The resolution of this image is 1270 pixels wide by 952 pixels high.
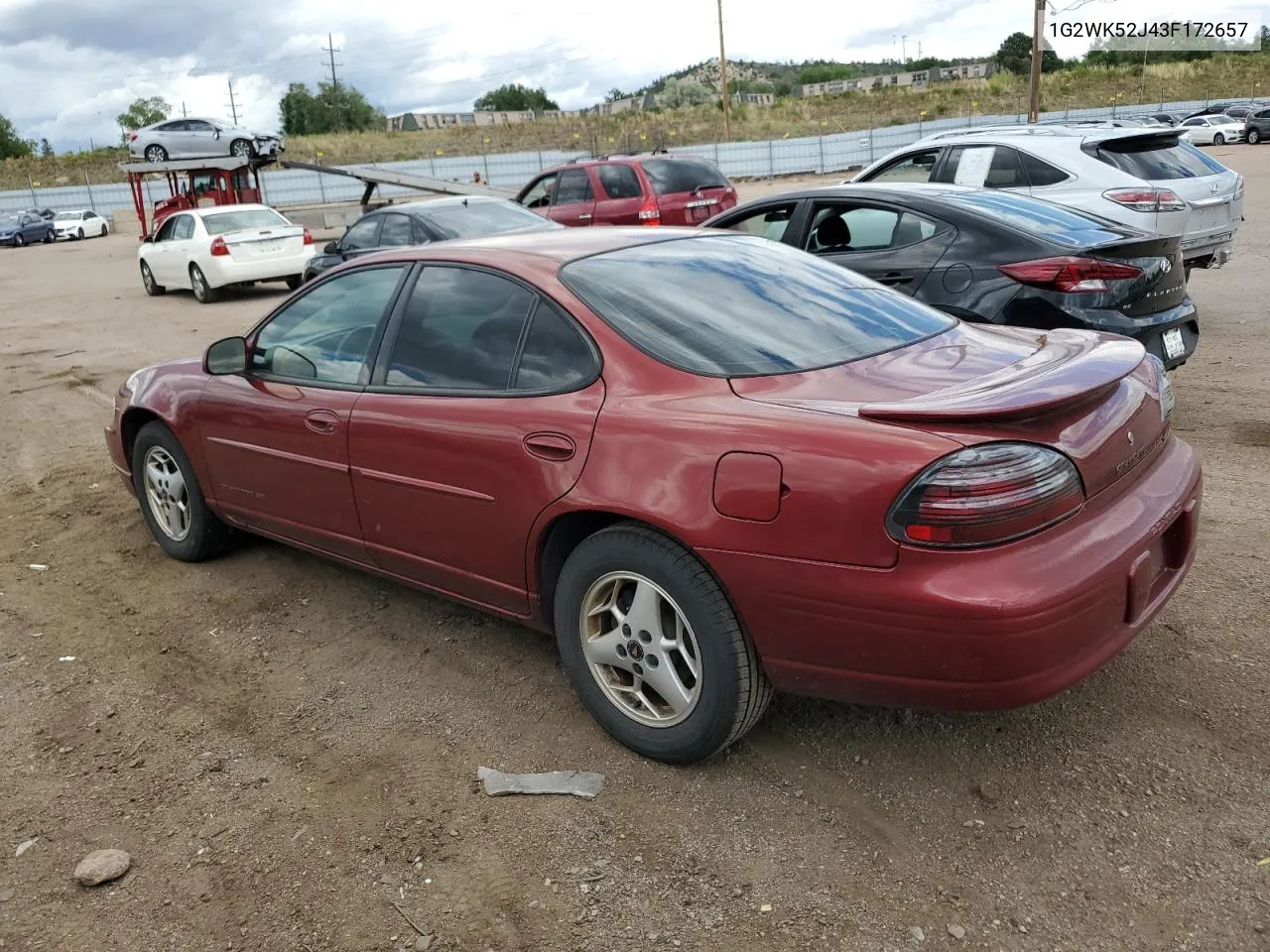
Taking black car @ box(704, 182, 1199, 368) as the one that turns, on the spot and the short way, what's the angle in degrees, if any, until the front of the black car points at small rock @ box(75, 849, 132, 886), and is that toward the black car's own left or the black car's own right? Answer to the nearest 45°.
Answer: approximately 90° to the black car's own left

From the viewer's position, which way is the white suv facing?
facing away from the viewer and to the left of the viewer

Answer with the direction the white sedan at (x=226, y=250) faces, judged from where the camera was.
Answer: facing away from the viewer and to the left of the viewer

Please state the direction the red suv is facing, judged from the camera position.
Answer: facing away from the viewer and to the left of the viewer

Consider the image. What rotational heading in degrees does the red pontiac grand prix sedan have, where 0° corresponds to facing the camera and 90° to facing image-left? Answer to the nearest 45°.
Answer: approximately 135°

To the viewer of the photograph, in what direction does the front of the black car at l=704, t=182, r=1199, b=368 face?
facing away from the viewer and to the left of the viewer

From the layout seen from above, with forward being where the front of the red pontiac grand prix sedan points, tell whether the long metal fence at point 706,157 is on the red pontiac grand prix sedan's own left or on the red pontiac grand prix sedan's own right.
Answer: on the red pontiac grand prix sedan's own right

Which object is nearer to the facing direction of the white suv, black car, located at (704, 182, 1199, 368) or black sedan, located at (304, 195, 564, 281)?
the black sedan

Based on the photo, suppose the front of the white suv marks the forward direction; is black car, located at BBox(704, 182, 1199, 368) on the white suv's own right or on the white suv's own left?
on the white suv's own left

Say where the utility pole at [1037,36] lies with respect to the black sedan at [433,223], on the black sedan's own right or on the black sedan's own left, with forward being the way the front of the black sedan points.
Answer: on the black sedan's own right

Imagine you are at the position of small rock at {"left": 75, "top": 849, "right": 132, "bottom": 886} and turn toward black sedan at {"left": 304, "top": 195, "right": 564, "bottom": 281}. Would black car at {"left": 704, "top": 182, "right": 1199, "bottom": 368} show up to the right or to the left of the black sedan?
right

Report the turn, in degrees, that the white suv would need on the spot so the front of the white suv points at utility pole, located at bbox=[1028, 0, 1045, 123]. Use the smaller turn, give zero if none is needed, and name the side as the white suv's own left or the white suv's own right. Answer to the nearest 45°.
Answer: approximately 45° to the white suv's own right
